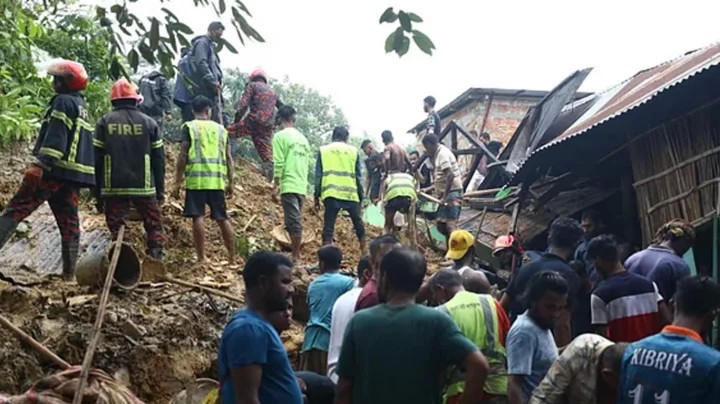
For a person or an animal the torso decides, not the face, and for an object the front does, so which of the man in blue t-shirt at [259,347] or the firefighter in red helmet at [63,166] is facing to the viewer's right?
the man in blue t-shirt

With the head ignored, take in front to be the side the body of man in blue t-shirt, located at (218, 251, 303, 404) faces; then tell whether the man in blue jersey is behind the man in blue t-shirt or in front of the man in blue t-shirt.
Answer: in front

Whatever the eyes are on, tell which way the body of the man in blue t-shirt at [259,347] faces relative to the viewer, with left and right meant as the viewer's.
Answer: facing to the right of the viewer

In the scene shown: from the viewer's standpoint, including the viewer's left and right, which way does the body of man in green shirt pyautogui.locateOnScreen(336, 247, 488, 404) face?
facing away from the viewer

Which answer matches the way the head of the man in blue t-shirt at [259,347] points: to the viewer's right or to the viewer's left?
to the viewer's right

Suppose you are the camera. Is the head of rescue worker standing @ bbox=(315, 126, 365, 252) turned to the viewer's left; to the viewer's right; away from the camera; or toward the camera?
away from the camera

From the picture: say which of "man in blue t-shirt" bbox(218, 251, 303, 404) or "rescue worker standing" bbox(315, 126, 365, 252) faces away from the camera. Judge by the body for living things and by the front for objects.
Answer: the rescue worker standing

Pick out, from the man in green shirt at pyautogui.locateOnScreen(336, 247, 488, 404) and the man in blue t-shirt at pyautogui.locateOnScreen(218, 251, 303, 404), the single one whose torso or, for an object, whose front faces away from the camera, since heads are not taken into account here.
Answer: the man in green shirt

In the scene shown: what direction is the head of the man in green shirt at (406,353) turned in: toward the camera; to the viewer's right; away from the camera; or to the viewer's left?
away from the camera

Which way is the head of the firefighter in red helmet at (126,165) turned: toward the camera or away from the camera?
away from the camera

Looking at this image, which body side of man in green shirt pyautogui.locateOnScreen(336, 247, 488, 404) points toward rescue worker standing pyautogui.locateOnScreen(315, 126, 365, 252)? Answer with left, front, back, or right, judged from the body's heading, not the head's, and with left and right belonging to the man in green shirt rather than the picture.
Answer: front

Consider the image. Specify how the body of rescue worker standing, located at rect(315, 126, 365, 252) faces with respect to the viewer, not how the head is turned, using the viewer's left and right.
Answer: facing away from the viewer

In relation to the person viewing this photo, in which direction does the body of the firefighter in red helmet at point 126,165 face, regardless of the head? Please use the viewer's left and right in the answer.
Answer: facing away from the viewer
